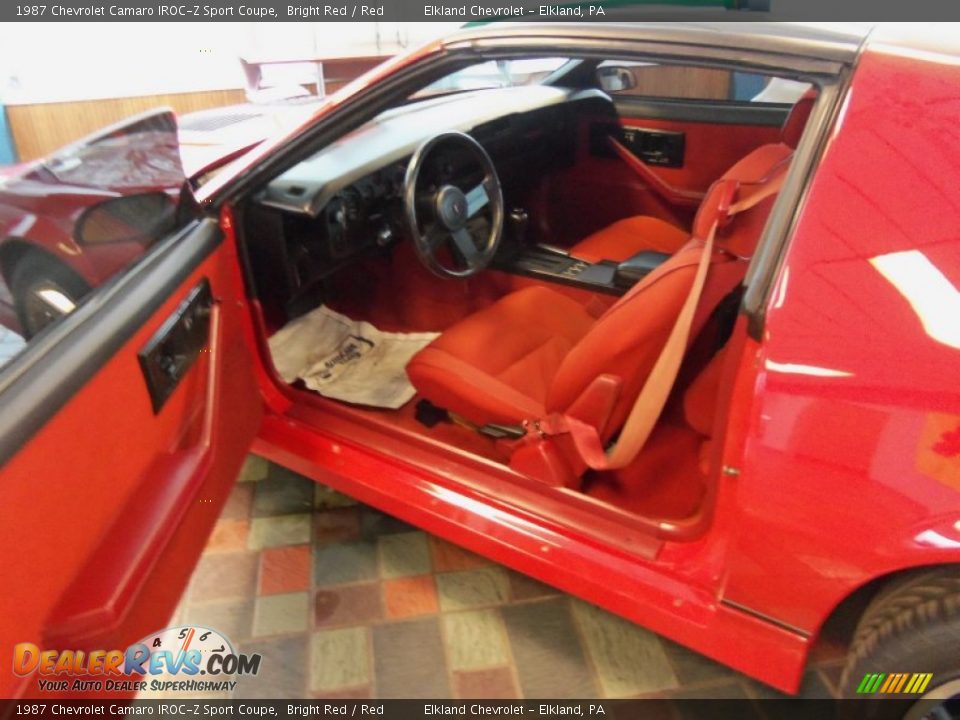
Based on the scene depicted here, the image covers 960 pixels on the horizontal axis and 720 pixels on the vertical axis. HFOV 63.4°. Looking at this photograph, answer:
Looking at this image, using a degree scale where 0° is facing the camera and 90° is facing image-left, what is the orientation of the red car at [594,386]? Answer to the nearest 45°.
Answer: approximately 135°
